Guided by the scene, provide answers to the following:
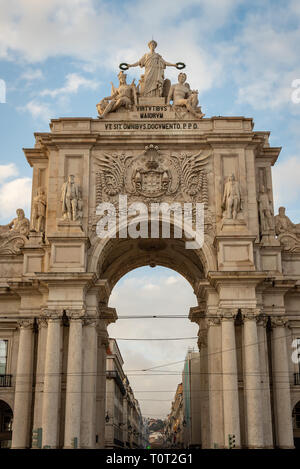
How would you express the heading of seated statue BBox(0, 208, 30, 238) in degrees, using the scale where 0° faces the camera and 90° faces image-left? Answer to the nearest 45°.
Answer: approximately 45°

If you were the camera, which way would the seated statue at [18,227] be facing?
facing the viewer and to the left of the viewer
